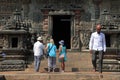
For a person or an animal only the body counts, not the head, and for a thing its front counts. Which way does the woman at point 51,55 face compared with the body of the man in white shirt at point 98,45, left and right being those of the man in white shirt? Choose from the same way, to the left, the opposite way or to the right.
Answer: the opposite way

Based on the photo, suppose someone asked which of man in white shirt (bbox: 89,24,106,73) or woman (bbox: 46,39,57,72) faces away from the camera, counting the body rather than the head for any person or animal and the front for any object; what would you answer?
the woman

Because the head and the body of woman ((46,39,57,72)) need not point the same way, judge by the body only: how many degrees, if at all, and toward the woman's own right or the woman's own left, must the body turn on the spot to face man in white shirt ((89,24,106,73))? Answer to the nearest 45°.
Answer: approximately 135° to the woman's own right

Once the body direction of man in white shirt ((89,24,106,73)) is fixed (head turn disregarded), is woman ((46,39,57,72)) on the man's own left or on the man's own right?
on the man's own right

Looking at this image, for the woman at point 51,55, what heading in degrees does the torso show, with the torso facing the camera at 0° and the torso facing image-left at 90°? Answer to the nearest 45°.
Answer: approximately 180°

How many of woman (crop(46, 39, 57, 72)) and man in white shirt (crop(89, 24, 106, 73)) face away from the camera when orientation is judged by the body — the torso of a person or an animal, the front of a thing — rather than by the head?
1

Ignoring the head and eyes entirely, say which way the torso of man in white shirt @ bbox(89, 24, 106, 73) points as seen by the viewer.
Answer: toward the camera
